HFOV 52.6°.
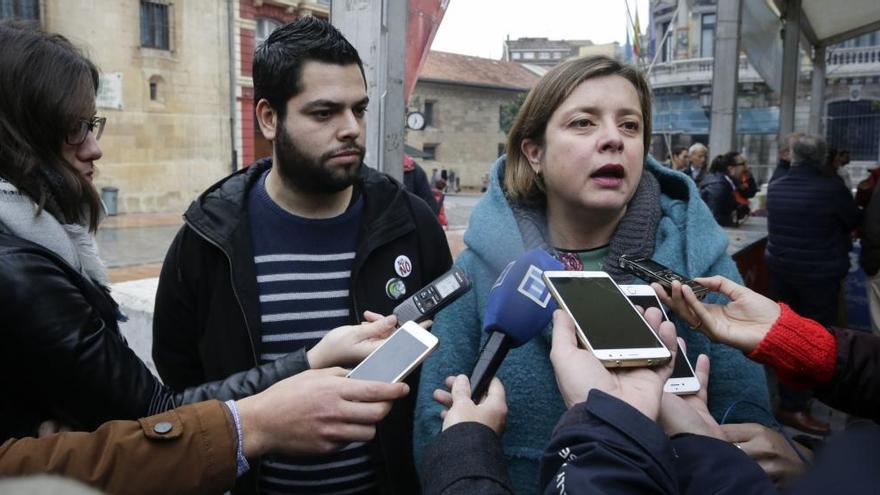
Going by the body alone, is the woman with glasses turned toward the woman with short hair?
yes

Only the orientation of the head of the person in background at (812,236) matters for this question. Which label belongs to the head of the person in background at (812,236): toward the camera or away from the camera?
away from the camera

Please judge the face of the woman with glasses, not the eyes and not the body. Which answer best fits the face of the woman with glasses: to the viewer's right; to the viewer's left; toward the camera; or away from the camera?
to the viewer's right

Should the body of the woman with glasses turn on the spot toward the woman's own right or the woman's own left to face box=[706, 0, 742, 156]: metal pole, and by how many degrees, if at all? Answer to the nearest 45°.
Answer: approximately 45° to the woman's own left

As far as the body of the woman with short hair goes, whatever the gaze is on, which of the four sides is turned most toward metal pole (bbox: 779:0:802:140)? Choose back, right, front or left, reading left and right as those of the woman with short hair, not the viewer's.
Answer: back

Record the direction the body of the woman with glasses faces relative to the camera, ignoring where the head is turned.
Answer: to the viewer's right

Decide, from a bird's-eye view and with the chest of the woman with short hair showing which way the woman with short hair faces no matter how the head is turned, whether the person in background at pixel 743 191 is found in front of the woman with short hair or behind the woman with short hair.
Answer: behind

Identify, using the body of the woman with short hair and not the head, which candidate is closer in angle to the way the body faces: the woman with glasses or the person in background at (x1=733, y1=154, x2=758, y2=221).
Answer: the woman with glasses

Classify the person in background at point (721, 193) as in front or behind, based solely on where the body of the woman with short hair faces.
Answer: behind

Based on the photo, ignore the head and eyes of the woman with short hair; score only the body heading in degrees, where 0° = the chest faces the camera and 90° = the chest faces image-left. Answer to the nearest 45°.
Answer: approximately 0°

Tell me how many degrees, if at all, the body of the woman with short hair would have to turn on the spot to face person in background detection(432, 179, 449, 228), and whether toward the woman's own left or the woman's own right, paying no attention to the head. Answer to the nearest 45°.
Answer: approximately 180°
